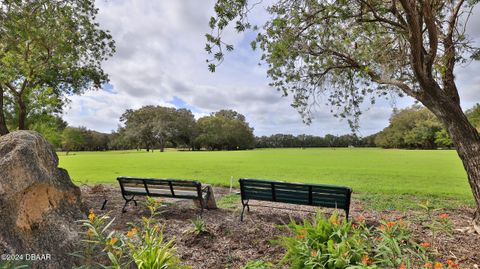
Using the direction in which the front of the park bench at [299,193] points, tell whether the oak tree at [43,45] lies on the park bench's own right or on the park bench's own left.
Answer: on the park bench's own left

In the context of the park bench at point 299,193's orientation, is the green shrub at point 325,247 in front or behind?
behind

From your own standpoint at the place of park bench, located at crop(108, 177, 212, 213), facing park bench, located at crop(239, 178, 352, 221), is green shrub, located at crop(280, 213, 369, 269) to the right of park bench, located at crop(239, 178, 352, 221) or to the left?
right

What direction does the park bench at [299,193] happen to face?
away from the camera

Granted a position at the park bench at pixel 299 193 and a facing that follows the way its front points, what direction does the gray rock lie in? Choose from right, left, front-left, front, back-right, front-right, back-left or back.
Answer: back-left

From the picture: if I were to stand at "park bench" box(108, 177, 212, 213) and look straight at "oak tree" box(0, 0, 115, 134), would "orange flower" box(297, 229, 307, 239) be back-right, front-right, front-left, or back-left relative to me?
back-left

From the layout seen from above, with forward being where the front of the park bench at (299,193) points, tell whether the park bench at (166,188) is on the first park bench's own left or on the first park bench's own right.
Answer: on the first park bench's own left

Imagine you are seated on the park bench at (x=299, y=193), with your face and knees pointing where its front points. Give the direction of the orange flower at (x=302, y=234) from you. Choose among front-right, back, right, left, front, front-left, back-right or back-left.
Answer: back
